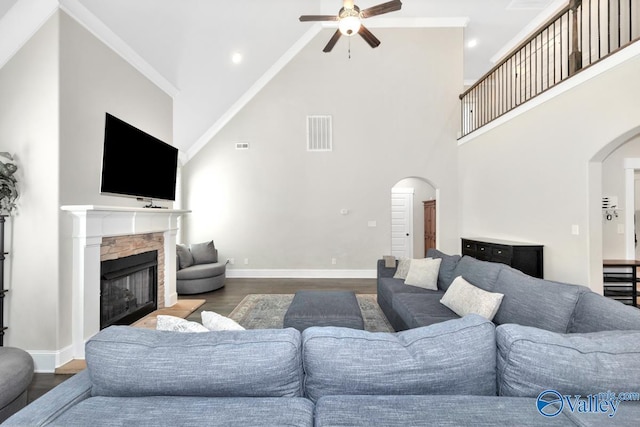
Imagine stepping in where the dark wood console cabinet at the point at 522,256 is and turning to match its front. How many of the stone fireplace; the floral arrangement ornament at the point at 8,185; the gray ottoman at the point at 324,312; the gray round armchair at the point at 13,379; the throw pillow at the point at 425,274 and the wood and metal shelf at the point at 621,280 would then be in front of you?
5

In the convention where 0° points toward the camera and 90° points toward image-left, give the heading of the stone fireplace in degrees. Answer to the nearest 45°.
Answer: approximately 315°

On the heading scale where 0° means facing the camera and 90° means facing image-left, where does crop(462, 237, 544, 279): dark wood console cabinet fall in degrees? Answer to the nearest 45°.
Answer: approximately 45°

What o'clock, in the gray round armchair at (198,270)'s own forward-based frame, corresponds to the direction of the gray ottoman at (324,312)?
The gray ottoman is roughly at 1 o'clock from the gray round armchair.

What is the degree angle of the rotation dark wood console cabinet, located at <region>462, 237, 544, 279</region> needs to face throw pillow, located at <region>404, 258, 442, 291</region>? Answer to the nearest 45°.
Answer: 0° — it already faces it

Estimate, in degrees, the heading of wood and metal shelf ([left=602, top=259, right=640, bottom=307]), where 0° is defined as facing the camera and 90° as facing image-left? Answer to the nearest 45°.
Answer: approximately 45°

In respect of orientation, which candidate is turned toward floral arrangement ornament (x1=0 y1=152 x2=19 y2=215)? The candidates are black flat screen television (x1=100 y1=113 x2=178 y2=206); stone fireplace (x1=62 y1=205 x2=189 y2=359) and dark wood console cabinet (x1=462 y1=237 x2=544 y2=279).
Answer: the dark wood console cabinet

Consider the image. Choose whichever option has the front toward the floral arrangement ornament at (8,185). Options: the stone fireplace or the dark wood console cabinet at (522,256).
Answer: the dark wood console cabinet
